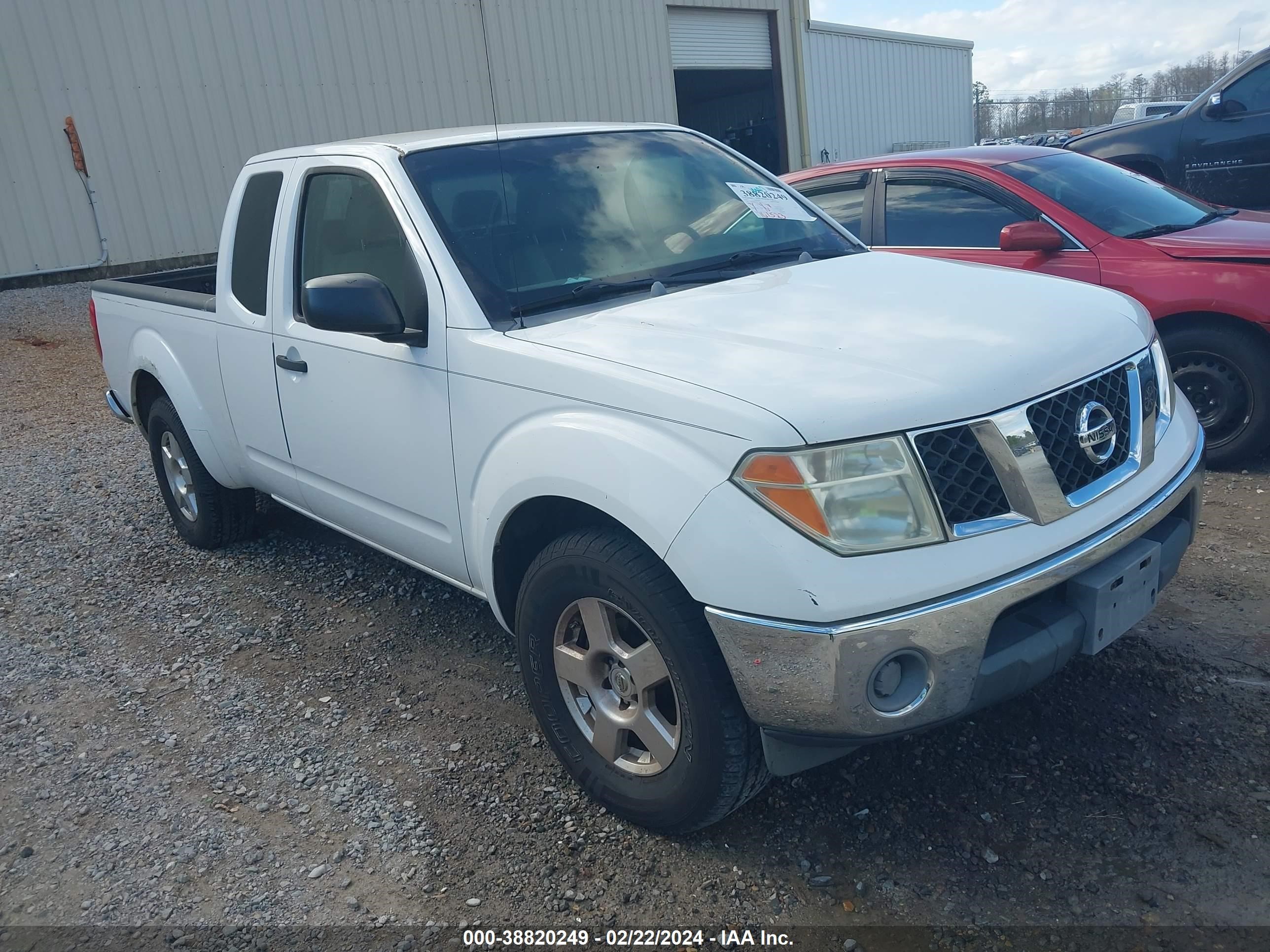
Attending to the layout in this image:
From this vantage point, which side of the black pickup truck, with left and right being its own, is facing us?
left

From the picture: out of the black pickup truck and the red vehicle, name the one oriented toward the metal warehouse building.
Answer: the black pickup truck

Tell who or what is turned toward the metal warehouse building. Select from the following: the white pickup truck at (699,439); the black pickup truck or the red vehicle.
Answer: the black pickup truck

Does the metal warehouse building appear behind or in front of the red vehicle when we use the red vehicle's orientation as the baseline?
behind

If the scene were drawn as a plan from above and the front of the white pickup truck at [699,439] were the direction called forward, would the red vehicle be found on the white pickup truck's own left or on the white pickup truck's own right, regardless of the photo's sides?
on the white pickup truck's own left

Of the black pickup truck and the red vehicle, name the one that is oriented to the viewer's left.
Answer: the black pickup truck

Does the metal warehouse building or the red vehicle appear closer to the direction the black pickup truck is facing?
the metal warehouse building

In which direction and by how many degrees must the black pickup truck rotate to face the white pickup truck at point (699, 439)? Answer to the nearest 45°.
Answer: approximately 90° to its left

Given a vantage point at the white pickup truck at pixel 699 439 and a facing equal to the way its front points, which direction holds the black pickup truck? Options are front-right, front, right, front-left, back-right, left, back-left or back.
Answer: left

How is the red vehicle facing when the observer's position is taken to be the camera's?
facing the viewer and to the right of the viewer

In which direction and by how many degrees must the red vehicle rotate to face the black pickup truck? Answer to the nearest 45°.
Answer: approximately 135° to its left

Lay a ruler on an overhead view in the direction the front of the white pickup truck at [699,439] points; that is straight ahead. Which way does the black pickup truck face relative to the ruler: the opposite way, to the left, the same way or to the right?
the opposite way

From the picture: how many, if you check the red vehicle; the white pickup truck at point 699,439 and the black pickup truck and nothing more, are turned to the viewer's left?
1
